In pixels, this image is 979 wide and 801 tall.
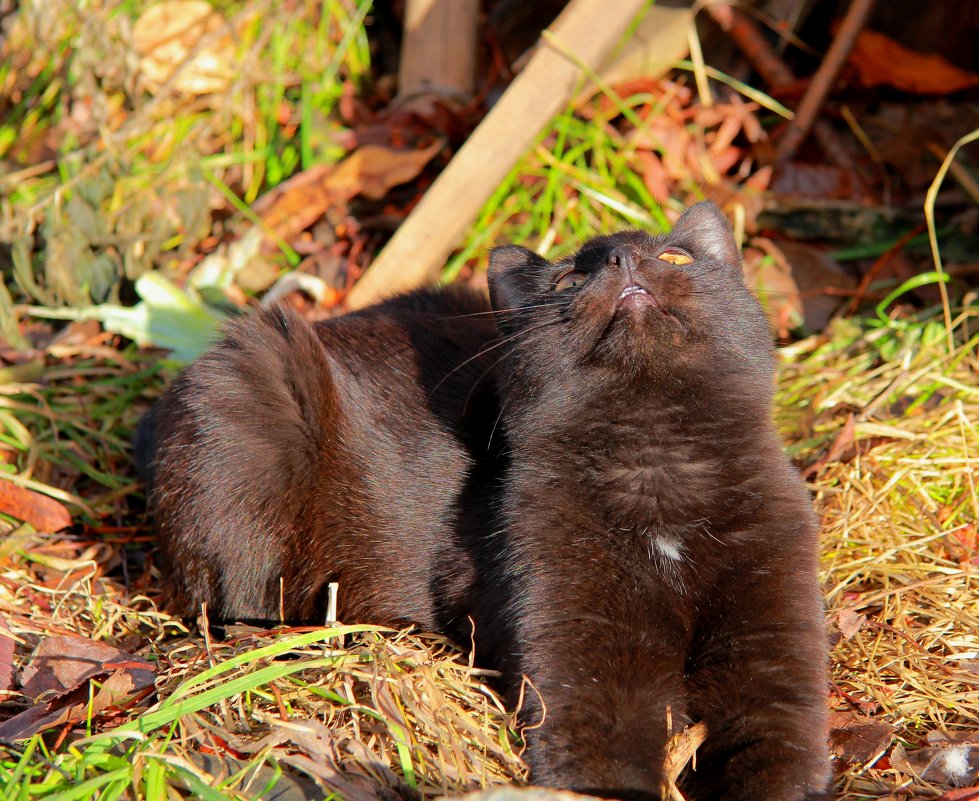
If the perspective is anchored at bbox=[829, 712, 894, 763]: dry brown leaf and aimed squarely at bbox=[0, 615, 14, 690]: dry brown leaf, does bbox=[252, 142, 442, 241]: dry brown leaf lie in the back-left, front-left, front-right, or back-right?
front-right

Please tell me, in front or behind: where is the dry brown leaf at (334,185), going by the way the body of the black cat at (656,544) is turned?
behind

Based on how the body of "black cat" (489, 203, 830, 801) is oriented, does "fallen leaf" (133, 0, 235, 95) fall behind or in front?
behind

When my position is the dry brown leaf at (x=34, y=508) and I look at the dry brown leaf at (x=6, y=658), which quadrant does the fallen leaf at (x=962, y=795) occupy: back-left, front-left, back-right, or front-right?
front-left

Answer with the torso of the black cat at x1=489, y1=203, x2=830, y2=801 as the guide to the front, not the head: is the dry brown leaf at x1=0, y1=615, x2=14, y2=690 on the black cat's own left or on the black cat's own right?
on the black cat's own right

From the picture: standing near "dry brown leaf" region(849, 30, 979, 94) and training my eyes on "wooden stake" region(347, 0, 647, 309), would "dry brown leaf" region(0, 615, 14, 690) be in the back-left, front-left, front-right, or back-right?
front-left

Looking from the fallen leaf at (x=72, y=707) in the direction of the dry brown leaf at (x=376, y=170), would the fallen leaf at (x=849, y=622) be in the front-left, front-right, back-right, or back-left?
front-right

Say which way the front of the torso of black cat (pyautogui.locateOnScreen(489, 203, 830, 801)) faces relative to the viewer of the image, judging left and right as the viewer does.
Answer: facing the viewer

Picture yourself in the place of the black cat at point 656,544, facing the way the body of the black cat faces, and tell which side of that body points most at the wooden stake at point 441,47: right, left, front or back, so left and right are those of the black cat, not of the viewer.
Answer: back
